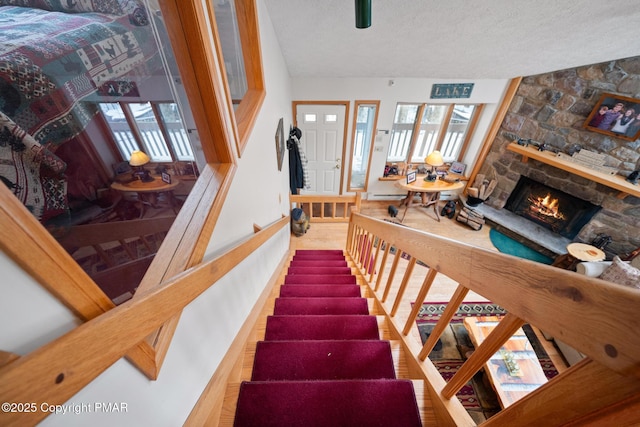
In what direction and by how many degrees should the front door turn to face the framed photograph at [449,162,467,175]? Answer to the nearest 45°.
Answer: approximately 90° to its left

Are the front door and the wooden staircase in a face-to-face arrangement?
yes

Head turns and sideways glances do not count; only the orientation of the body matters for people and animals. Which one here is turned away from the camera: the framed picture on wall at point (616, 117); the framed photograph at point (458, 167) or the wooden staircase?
the wooden staircase

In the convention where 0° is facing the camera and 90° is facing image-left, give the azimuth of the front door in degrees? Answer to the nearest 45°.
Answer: approximately 0°

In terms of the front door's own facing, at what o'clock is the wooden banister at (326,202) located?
The wooden banister is roughly at 12 o'clock from the front door.

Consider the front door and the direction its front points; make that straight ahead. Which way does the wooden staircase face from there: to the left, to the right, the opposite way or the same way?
the opposite way

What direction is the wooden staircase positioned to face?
away from the camera

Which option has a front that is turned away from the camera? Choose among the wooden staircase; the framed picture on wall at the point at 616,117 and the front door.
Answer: the wooden staircase

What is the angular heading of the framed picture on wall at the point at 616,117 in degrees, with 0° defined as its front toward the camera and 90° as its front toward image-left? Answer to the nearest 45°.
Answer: approximately 45°
